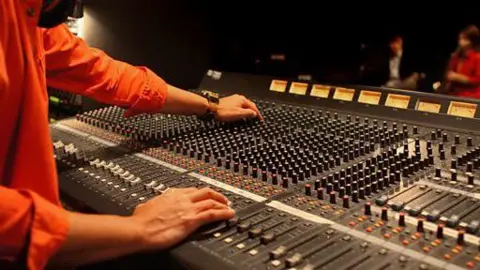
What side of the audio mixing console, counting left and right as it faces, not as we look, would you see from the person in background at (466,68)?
back

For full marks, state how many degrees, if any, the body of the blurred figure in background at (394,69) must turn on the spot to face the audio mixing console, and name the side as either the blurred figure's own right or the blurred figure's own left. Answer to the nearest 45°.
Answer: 0° — they already face it

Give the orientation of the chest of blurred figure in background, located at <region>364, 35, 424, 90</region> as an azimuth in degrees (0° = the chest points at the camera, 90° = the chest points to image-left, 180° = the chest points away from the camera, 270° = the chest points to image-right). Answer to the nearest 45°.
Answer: approximately 0°

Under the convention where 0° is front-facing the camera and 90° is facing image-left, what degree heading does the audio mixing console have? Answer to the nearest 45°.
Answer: approximately 45°

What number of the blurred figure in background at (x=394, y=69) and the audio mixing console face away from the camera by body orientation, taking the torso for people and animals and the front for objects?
0

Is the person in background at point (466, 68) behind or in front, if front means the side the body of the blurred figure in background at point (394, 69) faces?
in front

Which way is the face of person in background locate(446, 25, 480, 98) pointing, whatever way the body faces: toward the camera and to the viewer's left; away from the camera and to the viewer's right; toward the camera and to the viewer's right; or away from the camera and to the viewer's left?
toward the camera and to the viewer's left

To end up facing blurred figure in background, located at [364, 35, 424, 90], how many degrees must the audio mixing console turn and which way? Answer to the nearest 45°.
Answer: approximately 135° to its right
